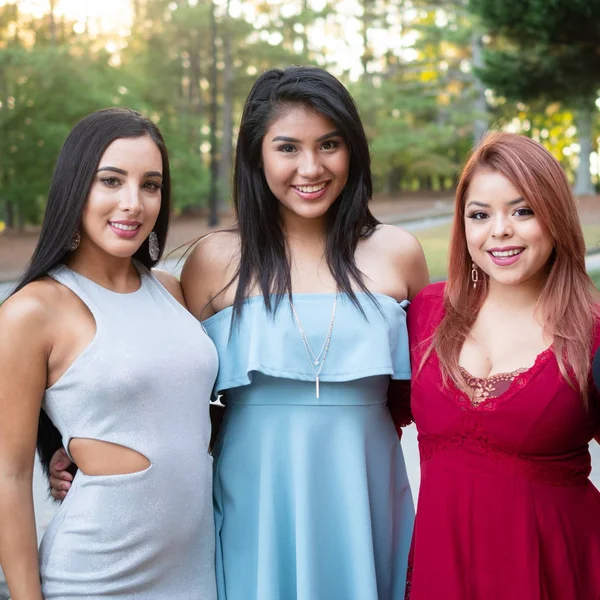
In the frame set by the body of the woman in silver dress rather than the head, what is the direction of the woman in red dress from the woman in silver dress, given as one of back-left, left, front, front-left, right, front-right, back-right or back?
front-left

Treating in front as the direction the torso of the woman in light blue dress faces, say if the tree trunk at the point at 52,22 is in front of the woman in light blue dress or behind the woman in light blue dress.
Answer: behind

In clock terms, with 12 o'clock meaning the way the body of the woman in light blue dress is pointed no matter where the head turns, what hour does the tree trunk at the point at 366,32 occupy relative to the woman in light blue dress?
The tree trunk is roughly at 6 o'clock from the woman in light blue dress.

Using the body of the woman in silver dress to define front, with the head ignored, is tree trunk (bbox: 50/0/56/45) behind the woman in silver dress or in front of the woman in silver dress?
behind

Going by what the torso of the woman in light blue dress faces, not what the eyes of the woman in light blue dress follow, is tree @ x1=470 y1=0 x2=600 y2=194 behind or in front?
behind

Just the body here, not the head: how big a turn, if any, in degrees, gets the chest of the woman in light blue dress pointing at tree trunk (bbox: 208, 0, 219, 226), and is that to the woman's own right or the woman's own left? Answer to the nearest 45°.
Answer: approximately 180°

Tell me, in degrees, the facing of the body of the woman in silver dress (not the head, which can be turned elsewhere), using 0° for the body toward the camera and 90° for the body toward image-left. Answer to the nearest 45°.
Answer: approximately 315°

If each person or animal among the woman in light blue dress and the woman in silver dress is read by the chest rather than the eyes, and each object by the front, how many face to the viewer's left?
0

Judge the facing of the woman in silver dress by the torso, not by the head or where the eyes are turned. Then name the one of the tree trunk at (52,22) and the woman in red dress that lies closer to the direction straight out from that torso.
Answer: the woman in red dress

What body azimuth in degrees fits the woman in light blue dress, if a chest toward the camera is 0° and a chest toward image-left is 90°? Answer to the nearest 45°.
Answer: approximately 0°
